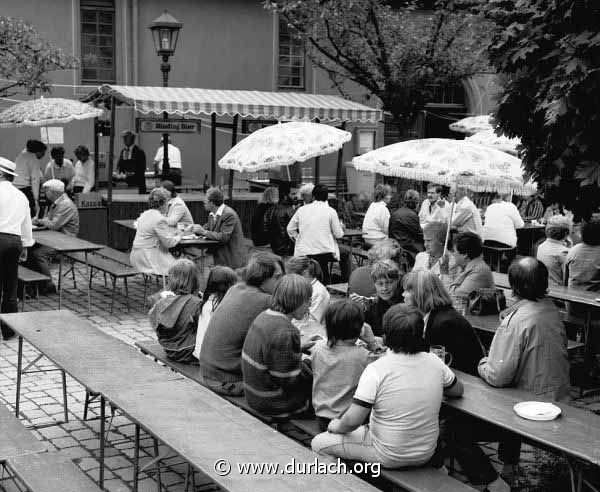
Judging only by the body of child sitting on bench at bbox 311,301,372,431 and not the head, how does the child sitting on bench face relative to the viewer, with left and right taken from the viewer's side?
facing away from the viewer

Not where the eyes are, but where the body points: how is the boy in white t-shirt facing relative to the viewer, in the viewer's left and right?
facing away from the viewer

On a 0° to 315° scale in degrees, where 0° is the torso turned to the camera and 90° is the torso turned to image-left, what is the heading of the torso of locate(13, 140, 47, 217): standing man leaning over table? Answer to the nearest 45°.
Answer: approximately 225°

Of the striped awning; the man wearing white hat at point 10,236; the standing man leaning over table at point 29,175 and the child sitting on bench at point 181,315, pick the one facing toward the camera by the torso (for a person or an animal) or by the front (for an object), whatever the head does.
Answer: the striped awning

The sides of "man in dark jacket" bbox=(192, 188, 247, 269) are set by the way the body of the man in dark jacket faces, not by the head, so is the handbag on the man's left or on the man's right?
on the man's left

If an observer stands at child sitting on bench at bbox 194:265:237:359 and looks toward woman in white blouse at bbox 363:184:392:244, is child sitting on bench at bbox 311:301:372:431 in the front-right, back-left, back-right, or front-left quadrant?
back-right

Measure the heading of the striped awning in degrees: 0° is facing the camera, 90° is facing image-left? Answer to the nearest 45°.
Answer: approximately 0°

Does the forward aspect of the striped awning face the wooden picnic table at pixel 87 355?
yes

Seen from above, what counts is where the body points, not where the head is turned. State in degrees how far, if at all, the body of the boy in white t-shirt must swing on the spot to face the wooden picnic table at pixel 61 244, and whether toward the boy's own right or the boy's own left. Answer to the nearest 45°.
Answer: approximately 45° to the boy's own left

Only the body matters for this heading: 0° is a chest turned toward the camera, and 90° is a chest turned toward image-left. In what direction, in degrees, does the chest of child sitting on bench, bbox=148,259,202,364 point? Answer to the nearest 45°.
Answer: approximately 225°
